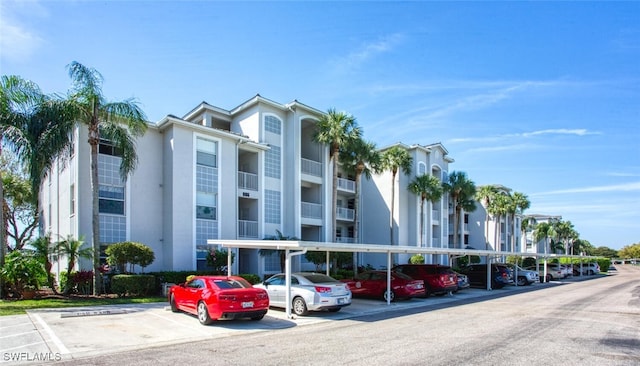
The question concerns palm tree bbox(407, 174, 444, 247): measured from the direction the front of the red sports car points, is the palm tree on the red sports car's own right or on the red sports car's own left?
on the red sports car's own right

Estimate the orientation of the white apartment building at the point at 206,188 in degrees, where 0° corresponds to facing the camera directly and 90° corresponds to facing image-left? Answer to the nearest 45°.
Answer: approximately 315°

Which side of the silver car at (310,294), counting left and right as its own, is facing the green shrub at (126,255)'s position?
front

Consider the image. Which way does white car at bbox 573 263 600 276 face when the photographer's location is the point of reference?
facing to the left of the viewer

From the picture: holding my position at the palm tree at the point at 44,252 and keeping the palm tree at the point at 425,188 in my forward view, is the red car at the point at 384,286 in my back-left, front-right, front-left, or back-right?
front-right

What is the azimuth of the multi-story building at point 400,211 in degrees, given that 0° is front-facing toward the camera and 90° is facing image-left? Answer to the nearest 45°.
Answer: approximately 315°

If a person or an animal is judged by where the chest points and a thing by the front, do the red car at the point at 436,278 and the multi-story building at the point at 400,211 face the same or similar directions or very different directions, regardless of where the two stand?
very different directions

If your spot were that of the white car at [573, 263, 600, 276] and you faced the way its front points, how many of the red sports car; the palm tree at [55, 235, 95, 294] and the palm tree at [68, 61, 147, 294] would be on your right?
0
